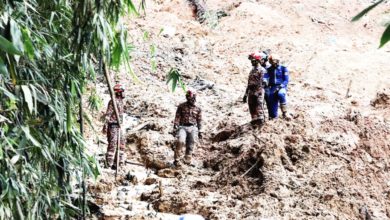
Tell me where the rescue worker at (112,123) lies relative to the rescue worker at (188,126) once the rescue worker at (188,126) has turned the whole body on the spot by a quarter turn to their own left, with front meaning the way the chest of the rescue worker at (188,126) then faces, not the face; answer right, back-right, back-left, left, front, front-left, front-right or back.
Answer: back

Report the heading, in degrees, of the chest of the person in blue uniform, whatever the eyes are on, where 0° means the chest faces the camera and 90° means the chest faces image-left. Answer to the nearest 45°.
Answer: approximately 0°

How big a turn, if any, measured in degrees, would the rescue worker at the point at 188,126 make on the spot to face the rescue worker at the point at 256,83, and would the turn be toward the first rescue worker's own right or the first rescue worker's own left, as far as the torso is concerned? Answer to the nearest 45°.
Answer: approximately 90° to the first rescue worker's own left

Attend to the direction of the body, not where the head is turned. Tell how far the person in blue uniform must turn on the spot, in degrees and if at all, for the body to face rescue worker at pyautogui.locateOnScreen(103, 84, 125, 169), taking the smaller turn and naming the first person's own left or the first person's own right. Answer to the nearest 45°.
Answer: approximately 90° to the first person's own right

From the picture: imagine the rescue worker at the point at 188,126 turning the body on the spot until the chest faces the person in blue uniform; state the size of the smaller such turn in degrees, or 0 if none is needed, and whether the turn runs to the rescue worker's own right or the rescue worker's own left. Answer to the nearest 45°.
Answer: approximately 90° to the rescue worker's own left

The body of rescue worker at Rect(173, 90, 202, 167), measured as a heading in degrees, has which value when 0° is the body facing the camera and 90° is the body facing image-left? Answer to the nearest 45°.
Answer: approximately 0°

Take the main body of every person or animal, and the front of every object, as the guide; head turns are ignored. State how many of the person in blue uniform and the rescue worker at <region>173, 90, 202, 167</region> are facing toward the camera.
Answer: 2
